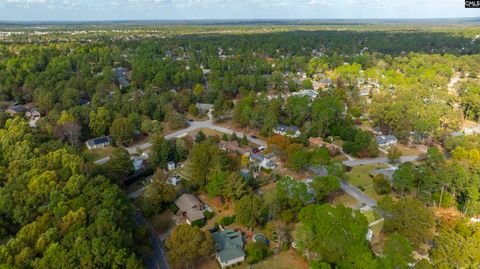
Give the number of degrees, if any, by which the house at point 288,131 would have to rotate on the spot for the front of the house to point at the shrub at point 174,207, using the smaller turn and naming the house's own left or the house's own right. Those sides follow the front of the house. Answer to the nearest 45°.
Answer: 0° — it already faces it

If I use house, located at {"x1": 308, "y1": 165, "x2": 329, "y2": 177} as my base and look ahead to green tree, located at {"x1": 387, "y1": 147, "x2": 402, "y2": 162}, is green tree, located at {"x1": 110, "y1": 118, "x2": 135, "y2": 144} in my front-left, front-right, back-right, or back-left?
back-left

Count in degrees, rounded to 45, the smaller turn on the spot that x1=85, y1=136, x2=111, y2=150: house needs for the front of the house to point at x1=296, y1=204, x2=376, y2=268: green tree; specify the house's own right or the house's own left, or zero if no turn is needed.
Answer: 0° — it already faces it

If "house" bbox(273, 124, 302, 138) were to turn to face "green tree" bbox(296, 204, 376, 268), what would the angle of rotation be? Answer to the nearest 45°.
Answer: approximately 45° to its left

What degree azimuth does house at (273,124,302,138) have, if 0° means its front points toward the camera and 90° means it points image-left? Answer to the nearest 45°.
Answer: approximately 45°

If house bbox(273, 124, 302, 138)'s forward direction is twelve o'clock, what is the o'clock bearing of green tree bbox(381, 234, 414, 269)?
The green tree is roughly at 10 o'clock from the house.
